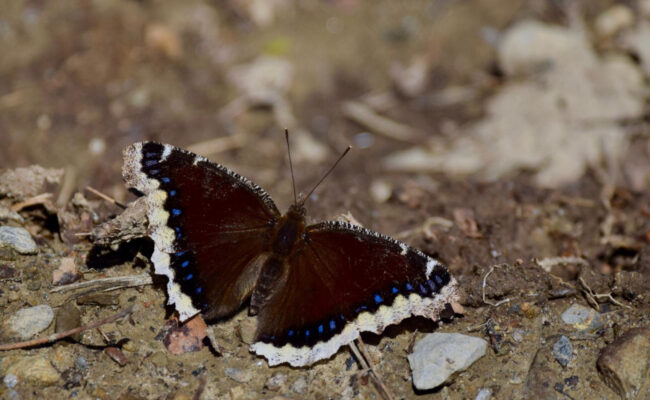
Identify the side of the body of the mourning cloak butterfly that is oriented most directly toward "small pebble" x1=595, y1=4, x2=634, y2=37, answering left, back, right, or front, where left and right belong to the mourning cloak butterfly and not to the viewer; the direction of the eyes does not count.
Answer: front

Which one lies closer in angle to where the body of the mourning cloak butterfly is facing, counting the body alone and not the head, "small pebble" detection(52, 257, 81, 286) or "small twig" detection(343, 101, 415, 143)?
the small twig

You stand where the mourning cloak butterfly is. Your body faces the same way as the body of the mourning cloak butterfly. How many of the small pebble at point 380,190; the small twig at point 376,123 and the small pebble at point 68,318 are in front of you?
2

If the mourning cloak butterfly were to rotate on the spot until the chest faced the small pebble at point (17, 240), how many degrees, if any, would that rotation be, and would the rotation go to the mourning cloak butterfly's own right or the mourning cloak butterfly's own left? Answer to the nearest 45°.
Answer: approximately 135° to the mourning cloak butterfly's own left

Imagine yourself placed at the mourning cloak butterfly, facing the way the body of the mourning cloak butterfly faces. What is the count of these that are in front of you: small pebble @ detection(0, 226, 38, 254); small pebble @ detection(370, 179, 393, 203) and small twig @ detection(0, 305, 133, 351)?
1

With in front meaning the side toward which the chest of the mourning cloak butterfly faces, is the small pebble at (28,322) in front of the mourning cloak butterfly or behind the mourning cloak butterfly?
behind

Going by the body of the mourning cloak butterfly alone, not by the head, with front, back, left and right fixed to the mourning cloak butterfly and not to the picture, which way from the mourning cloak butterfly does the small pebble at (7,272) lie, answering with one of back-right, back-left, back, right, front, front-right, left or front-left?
back-left

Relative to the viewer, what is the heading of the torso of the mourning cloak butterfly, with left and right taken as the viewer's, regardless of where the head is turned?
facing away from the viewer and to the right of the viewer

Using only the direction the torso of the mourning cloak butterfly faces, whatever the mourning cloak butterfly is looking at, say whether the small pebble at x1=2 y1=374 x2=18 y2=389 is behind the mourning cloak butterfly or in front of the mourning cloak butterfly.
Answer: behind

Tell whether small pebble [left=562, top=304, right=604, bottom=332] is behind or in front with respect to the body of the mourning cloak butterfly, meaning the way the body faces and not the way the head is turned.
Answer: in front
